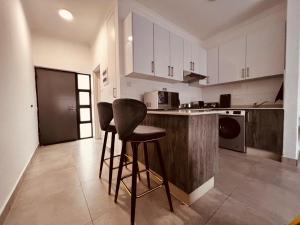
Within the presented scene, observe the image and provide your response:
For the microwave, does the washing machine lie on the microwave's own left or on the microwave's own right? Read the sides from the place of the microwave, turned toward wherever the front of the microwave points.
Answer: on the microwave's own left

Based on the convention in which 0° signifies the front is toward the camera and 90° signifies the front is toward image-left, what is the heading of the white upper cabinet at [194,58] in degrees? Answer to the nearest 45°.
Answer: approximately 315°

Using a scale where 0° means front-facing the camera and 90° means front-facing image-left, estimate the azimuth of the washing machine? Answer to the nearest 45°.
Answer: approximately 45°

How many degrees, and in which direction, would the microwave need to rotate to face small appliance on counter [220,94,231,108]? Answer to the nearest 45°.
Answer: approximately 90° to its left

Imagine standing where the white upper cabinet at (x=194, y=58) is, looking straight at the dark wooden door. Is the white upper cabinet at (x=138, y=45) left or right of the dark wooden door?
left

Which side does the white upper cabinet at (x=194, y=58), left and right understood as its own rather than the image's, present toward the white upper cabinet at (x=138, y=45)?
right

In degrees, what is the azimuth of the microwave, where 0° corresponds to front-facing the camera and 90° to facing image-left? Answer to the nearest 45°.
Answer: approximately 315°

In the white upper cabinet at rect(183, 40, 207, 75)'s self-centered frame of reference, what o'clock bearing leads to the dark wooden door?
The dark wooden door is roughly at 4 o'clock from the white upper cabinet.
